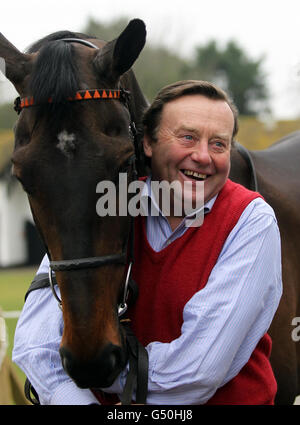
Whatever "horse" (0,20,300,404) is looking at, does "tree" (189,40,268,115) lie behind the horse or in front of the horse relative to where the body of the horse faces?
behind

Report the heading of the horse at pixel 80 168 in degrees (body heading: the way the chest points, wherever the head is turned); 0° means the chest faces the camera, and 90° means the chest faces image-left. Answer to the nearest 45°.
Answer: approximately 45°

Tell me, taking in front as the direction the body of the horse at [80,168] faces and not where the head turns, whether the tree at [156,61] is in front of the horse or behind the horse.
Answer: behind
